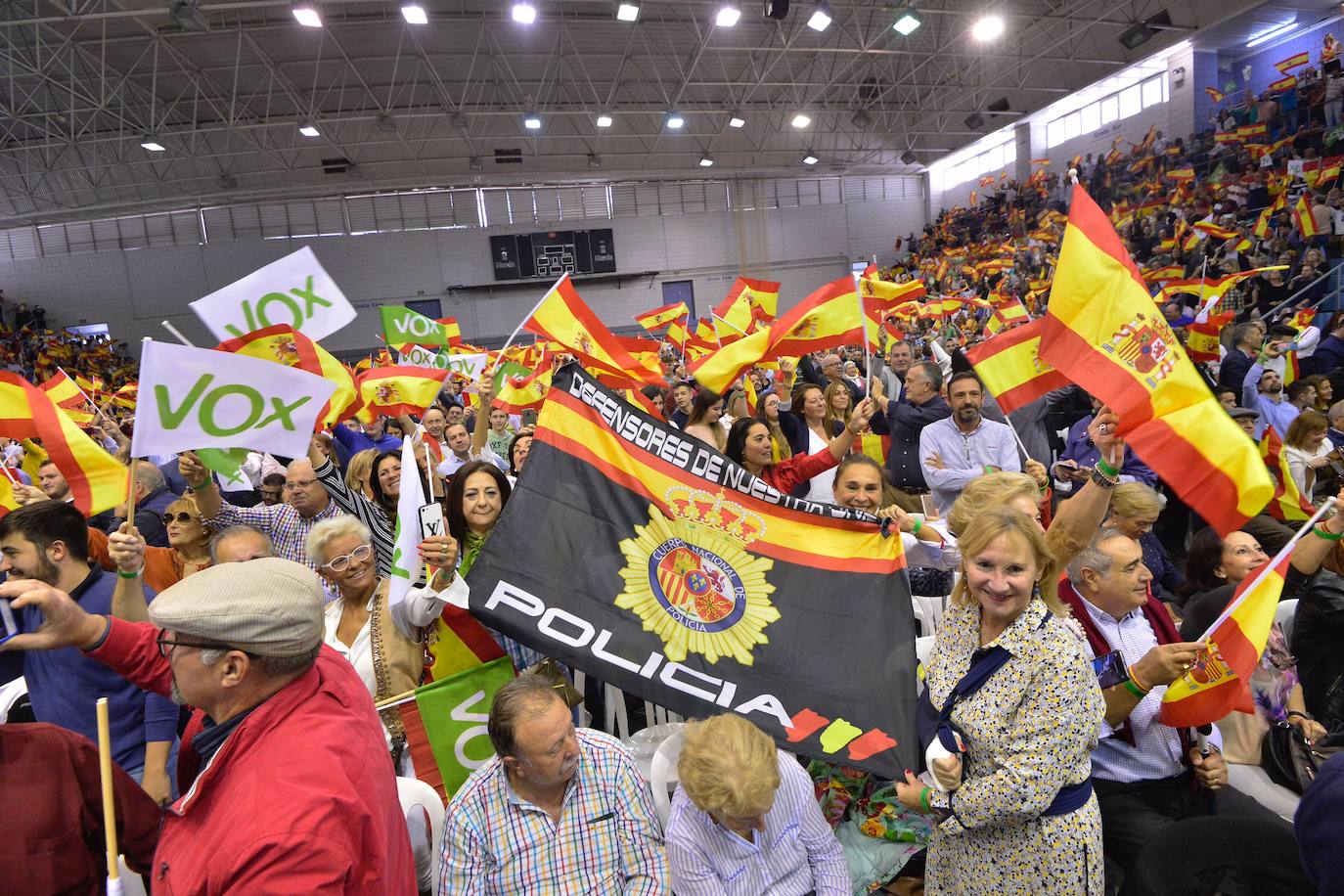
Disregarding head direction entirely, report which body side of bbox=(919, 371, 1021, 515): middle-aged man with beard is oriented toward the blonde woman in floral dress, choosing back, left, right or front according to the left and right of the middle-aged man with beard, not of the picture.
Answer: front

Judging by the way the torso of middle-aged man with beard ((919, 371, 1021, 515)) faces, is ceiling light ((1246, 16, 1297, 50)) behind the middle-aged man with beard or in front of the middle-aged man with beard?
behind

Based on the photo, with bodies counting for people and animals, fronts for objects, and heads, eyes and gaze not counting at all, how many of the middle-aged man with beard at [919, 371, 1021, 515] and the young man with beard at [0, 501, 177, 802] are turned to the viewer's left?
1

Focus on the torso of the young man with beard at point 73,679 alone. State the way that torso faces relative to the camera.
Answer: to the viewer's left

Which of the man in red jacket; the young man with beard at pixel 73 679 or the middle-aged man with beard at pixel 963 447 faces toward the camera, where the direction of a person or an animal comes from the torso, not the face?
the middle-aged man with beard at pixel 963 447

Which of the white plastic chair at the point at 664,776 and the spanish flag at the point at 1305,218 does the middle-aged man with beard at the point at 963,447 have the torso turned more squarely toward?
the white plastic chair

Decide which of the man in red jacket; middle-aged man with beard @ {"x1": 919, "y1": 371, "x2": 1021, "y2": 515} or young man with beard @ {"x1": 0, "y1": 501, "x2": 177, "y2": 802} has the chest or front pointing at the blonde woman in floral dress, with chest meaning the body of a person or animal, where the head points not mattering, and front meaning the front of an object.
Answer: middle-aged man with beard @ {"x1": 919, "y1": 371, "x2": 1021, "y2": 515}

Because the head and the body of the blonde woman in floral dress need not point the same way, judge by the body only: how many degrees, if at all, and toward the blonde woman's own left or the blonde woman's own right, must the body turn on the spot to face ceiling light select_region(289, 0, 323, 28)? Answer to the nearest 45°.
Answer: approximately 90° to the blonde woman's own right

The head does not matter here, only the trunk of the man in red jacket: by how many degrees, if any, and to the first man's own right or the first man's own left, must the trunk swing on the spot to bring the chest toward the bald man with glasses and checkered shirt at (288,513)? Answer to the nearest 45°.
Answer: approximately 90° to the first man's own right
